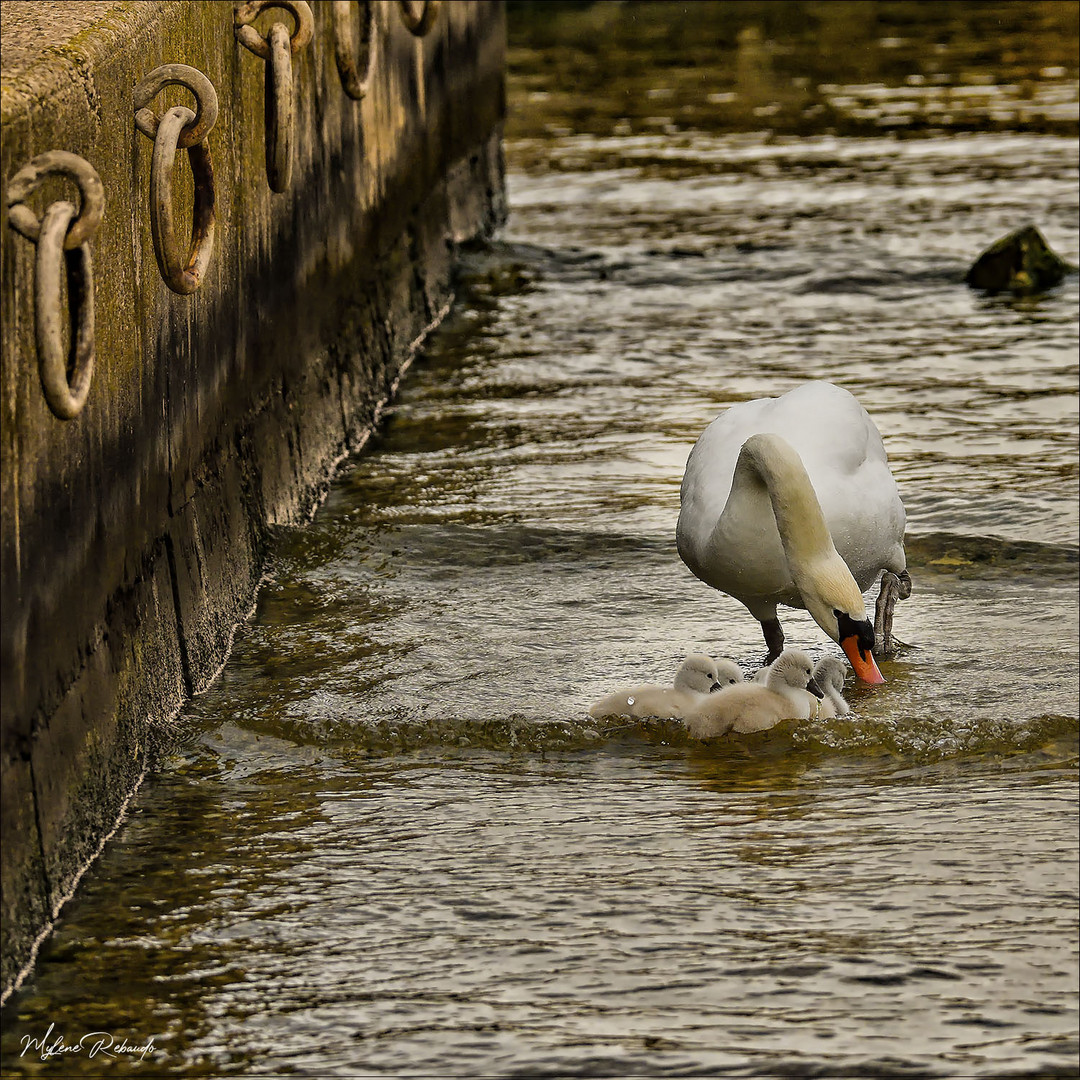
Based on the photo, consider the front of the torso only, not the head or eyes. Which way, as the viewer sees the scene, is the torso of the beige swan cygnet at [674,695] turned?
to the viewer's right

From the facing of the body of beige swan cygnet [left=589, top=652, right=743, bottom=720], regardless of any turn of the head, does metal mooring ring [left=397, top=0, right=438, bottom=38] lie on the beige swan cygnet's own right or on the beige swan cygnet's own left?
on the beige swan cygnet's own left

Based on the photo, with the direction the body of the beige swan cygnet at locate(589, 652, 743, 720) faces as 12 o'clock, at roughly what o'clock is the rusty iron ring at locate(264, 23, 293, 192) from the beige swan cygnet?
The rusty iron ring is roughly at 8 o'clock from the beige swan cygnet.

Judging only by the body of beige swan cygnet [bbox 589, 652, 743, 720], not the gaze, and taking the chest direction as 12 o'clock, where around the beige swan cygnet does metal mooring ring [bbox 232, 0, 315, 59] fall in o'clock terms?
The metal mooring ring is roughly at 8 o'clock from the beige swan cygnet.

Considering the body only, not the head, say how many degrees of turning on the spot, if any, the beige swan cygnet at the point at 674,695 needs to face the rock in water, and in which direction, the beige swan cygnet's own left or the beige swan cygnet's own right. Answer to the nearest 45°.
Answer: approximately 90° to the beige swan cygnet's own left

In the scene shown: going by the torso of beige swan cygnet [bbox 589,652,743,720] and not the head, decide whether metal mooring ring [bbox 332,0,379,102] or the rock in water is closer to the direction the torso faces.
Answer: the rock in water

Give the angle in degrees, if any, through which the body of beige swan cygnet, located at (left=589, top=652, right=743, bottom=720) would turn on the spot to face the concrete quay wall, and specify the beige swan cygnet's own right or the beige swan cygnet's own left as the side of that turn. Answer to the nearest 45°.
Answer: approximately 180°
